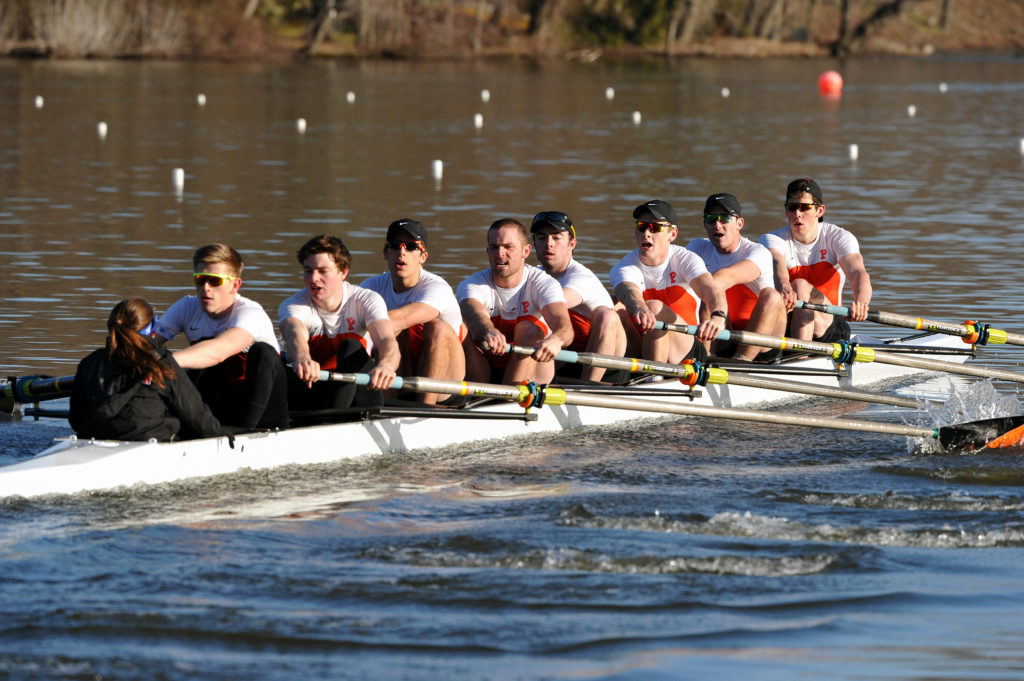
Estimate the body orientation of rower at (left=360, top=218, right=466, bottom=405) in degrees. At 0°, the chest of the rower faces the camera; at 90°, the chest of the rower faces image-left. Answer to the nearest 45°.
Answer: approximately 45°

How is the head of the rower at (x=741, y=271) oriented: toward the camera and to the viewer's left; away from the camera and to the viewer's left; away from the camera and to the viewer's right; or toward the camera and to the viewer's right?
toward the camera and to the viewer's left

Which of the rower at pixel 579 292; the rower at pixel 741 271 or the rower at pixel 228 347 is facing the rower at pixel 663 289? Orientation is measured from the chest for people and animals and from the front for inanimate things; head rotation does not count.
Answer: the rower at pixel 741 271

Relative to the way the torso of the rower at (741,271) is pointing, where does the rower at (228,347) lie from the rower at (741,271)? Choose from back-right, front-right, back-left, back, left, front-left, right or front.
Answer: front

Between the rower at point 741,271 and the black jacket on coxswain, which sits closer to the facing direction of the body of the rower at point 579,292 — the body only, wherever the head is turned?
the black jacket on coxswain

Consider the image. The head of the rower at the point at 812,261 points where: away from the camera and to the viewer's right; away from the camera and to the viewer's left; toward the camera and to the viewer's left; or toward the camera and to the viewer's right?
toward the camera and to the viewer's left

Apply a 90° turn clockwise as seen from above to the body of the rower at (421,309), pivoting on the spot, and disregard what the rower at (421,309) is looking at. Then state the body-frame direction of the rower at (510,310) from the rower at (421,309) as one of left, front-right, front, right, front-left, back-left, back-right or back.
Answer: right

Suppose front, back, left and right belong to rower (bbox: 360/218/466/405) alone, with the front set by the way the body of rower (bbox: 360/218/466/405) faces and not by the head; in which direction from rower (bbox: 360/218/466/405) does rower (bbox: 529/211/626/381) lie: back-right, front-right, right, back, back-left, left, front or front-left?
back

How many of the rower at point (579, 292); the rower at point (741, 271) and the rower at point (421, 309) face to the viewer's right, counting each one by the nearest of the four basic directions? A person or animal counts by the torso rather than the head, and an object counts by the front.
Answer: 0

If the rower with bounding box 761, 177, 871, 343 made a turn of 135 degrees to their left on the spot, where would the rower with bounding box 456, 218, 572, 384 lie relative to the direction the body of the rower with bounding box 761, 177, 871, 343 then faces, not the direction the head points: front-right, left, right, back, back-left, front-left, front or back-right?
back-right

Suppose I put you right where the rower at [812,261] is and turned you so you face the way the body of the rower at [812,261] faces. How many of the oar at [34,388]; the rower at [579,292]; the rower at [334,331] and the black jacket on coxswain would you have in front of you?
4

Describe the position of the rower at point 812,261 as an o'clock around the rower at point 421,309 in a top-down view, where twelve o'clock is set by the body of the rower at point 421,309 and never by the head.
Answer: the rower at point 812,261 is roughly at 6 o'clock from the rower at point 421,309.

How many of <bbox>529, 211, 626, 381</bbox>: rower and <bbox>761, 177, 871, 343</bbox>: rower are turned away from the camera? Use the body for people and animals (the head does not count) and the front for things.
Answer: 0

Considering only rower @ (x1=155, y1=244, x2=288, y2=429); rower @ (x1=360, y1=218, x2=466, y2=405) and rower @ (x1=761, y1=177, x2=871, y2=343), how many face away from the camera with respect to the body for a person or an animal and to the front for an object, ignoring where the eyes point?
0

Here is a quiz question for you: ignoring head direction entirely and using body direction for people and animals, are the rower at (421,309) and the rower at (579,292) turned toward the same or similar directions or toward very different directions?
same or similar directions

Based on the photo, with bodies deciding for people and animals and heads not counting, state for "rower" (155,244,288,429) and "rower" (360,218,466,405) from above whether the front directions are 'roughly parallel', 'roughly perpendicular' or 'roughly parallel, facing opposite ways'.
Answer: roughly parallel

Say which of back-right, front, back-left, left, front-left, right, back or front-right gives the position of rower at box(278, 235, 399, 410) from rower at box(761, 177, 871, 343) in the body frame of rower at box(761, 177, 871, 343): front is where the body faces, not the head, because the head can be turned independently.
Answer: front

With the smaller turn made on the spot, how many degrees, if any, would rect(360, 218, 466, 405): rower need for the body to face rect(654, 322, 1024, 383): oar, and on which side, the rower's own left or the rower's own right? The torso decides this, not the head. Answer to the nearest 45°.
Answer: approximately 180°

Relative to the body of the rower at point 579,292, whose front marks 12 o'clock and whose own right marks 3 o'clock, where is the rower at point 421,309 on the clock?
the rower at point 421,309 is roughly at 12 o'clock from the rower at point 579,292.

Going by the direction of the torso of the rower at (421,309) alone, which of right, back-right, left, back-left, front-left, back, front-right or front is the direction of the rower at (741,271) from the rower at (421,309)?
back

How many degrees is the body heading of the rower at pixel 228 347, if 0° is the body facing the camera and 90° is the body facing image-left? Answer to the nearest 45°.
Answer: approximately 45°

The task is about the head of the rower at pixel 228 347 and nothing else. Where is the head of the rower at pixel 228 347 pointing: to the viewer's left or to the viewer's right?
to the viewer's left

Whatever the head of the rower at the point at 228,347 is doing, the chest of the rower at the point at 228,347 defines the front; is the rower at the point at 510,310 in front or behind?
behind
